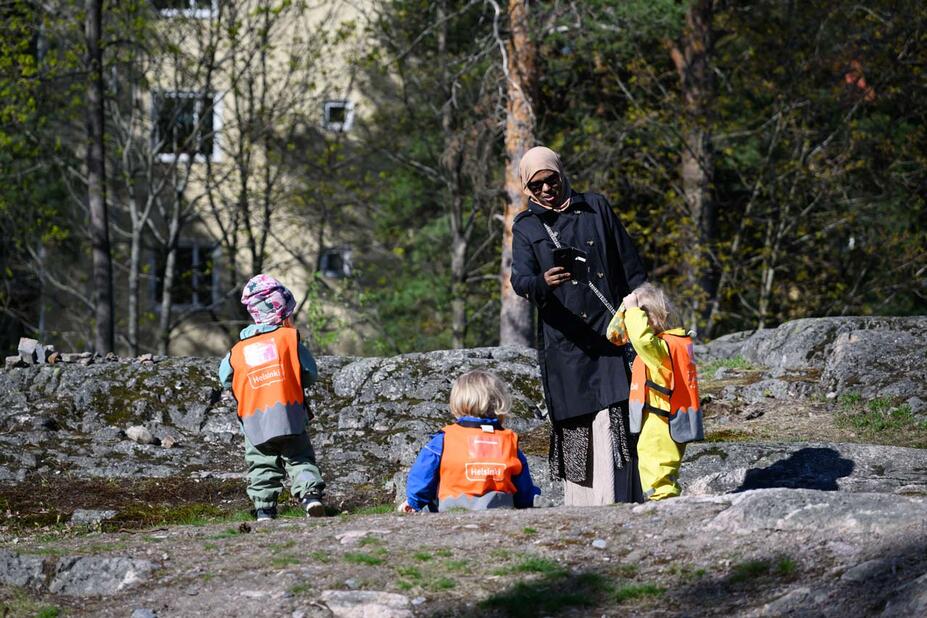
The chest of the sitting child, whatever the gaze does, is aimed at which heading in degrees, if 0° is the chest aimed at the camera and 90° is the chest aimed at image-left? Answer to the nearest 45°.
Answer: approximately 180°

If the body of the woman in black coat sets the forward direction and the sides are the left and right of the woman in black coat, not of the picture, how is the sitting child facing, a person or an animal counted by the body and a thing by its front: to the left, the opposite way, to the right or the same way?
the opposite way

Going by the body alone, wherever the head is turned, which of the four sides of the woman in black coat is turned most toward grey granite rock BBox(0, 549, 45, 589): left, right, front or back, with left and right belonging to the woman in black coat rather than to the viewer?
right

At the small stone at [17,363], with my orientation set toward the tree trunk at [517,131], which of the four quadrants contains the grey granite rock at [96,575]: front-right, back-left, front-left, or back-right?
back-right

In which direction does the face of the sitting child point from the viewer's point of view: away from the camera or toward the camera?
away from the camera

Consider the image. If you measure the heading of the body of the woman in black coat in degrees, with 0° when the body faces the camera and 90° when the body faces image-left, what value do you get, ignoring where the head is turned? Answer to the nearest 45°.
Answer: approximately 0°

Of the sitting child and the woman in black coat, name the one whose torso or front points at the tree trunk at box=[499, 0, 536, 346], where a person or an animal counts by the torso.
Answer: the sitting child

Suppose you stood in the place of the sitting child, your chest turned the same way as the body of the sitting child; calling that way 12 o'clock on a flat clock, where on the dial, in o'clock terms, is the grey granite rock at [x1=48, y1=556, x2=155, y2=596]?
The grey granite rock is roughly at 8 o'clock from the sitting child.

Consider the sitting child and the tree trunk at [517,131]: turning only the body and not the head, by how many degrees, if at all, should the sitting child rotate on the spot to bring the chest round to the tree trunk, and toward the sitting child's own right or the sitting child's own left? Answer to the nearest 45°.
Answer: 0° — they already face it

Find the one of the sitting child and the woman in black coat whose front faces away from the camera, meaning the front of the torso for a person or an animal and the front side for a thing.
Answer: the sitting child

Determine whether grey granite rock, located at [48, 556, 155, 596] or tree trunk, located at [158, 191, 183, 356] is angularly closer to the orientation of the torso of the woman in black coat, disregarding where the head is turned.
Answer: the grey granite rock

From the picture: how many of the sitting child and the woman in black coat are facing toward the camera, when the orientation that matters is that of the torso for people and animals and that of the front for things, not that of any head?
1
